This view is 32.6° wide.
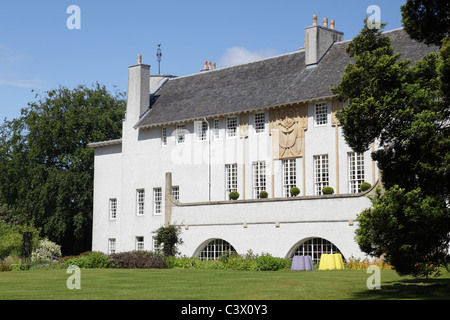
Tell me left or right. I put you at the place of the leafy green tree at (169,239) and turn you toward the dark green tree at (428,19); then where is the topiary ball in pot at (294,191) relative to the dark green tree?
left

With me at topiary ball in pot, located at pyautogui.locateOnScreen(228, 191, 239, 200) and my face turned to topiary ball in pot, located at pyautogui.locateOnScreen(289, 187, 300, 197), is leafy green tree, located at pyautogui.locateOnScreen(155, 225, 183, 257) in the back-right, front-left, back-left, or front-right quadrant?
back-right

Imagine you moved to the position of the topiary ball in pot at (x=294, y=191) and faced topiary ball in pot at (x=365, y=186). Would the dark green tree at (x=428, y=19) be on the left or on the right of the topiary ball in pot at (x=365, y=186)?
right

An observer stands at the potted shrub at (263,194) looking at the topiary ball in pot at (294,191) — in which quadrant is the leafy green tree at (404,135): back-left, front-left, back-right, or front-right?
front-right

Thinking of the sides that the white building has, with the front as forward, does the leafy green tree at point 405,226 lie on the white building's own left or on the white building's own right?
on the white building's own left

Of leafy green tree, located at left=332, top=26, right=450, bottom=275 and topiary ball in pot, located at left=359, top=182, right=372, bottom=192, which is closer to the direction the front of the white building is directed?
the leafy green tree

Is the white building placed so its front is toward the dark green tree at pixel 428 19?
no

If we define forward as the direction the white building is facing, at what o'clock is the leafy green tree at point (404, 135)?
The leafy green tree is roughly at 10 o'clock from the white building.

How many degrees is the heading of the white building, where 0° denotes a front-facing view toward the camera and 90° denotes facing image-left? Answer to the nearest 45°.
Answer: approximately 45°

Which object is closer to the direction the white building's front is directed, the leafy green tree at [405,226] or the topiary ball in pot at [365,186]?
the leafy green tree
